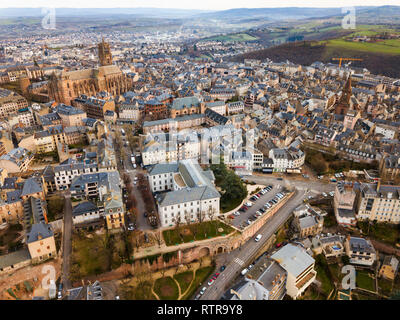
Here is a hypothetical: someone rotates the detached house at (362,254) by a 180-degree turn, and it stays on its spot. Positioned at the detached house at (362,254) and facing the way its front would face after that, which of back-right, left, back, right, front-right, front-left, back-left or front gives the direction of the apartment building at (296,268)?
back-left

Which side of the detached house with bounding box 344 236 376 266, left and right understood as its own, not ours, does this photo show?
front

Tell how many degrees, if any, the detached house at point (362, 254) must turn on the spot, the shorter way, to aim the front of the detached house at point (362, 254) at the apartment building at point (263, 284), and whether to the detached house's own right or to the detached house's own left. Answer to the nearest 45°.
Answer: approximately 45° to the detached house's own right

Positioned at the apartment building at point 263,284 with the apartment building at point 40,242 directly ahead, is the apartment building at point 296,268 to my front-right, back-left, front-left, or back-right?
back-right

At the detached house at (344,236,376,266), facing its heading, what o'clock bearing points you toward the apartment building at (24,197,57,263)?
the apartment building at (24,197,57,263) is roughly at 2 o'clock from the detached house at (344,236,376,266).

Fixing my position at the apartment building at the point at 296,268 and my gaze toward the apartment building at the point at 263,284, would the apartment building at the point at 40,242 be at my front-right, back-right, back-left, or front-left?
front-right
